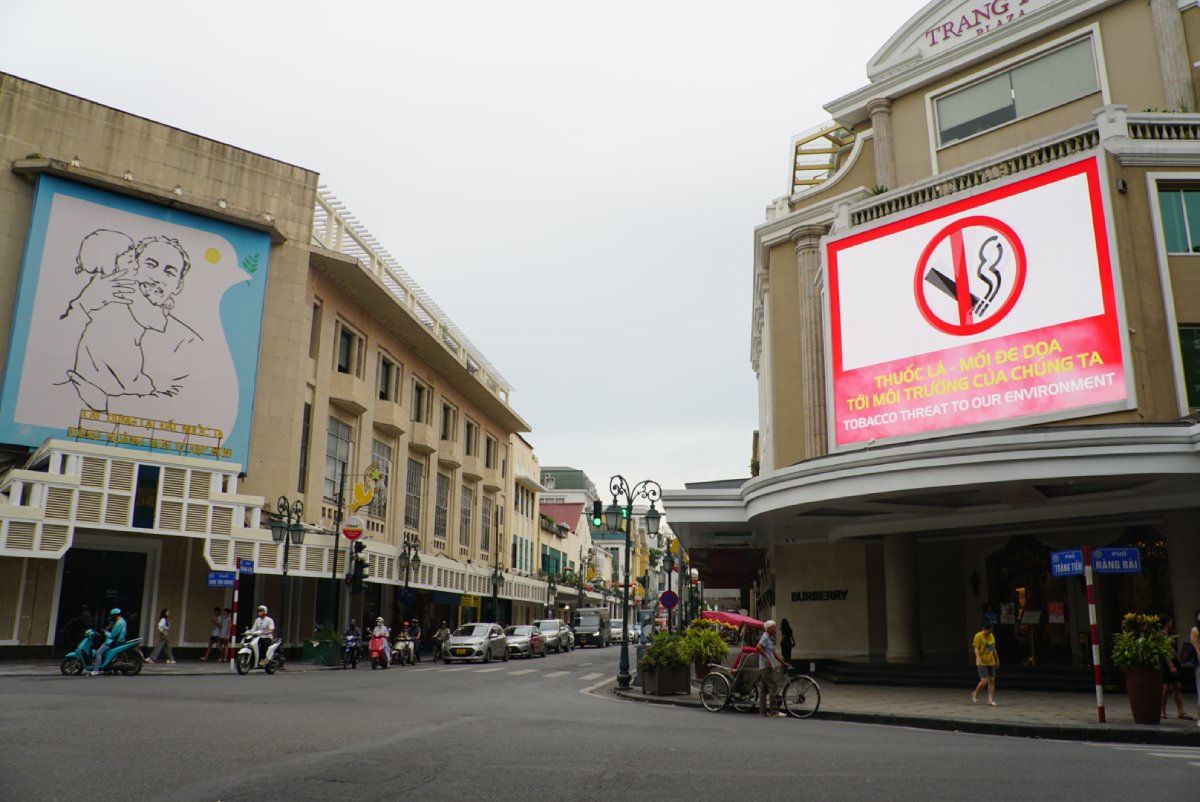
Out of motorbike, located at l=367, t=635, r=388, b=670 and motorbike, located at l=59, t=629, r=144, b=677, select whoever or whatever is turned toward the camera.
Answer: motorbike, located at l=367, t=635, r=388, b=670

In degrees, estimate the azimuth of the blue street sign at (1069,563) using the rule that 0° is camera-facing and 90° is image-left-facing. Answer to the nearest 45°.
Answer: approximately 0°

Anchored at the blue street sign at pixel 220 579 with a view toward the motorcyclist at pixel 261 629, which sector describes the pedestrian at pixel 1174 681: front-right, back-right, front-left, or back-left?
front-left

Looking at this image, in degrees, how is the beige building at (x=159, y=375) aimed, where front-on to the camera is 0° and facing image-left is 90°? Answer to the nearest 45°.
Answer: approximately 315°

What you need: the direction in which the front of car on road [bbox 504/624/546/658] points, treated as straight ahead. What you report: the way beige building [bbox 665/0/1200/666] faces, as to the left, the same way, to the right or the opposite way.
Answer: the same way

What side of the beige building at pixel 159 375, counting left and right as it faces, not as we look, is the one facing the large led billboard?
front

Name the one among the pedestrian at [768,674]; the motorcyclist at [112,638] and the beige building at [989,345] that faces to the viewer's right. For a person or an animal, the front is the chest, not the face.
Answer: the pedestrian

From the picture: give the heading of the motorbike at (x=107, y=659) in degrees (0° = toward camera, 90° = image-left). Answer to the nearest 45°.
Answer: approximately 90°

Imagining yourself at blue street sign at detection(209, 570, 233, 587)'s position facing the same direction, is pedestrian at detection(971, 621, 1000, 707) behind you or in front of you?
in front

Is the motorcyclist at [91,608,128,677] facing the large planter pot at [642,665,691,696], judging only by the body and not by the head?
no

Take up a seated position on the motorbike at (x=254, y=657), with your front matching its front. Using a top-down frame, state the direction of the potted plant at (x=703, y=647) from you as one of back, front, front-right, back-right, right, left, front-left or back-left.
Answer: left

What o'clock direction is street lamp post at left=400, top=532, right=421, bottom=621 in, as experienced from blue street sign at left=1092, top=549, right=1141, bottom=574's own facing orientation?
The street lamp post is roughly at 4 o'clock from the blue street sign.

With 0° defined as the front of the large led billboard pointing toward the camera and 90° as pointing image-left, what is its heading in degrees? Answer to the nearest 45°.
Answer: approximately 45°

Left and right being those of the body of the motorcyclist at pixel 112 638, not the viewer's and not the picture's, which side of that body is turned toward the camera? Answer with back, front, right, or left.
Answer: left

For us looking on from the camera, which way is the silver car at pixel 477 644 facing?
facing the viewer and to the left of the viewer

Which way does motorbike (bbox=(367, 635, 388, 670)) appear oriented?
toward the camera
